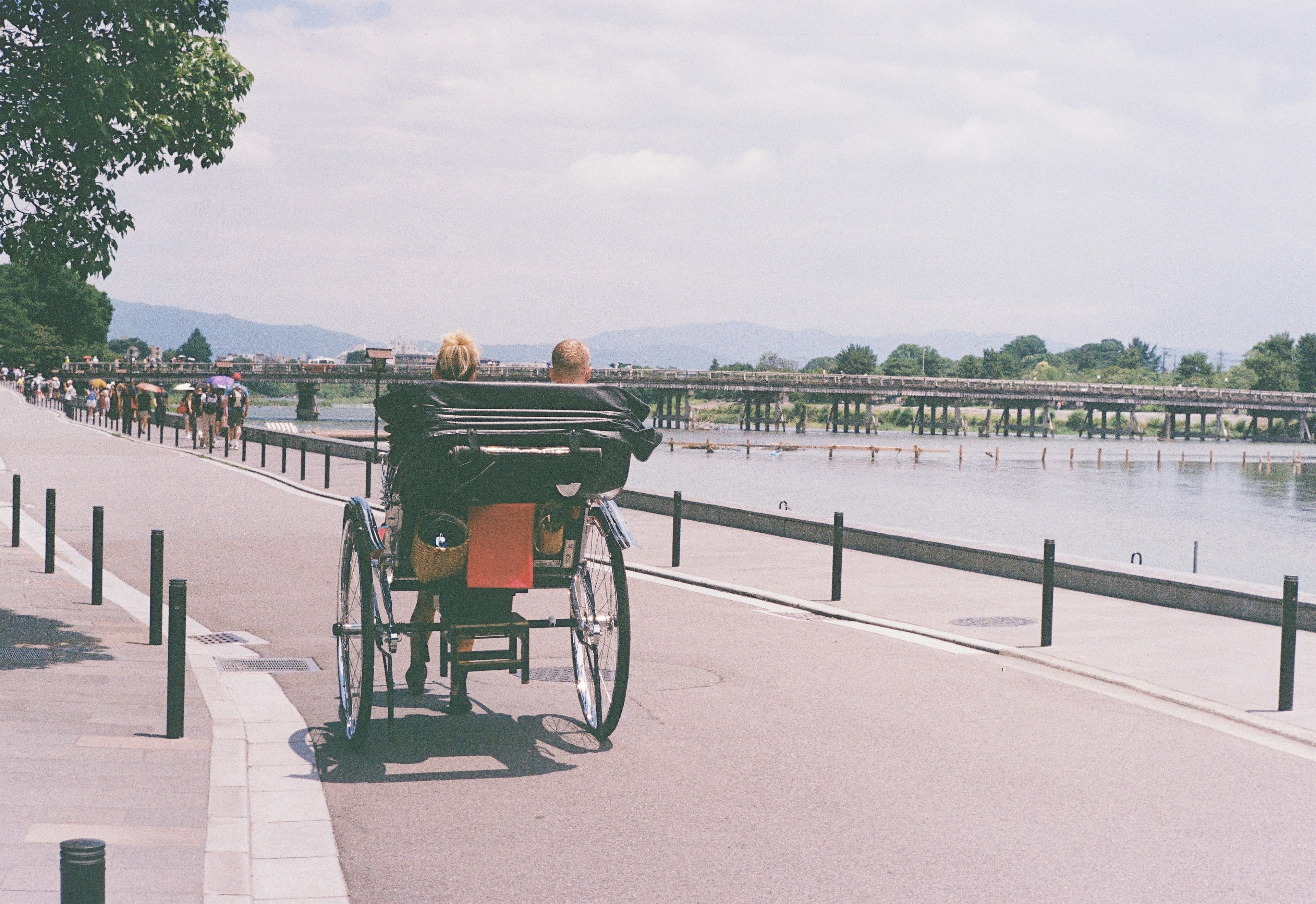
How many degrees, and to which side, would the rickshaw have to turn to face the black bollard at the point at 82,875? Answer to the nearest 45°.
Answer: approximately 180°

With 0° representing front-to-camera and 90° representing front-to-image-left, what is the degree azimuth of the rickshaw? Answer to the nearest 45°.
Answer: approximately 180°
